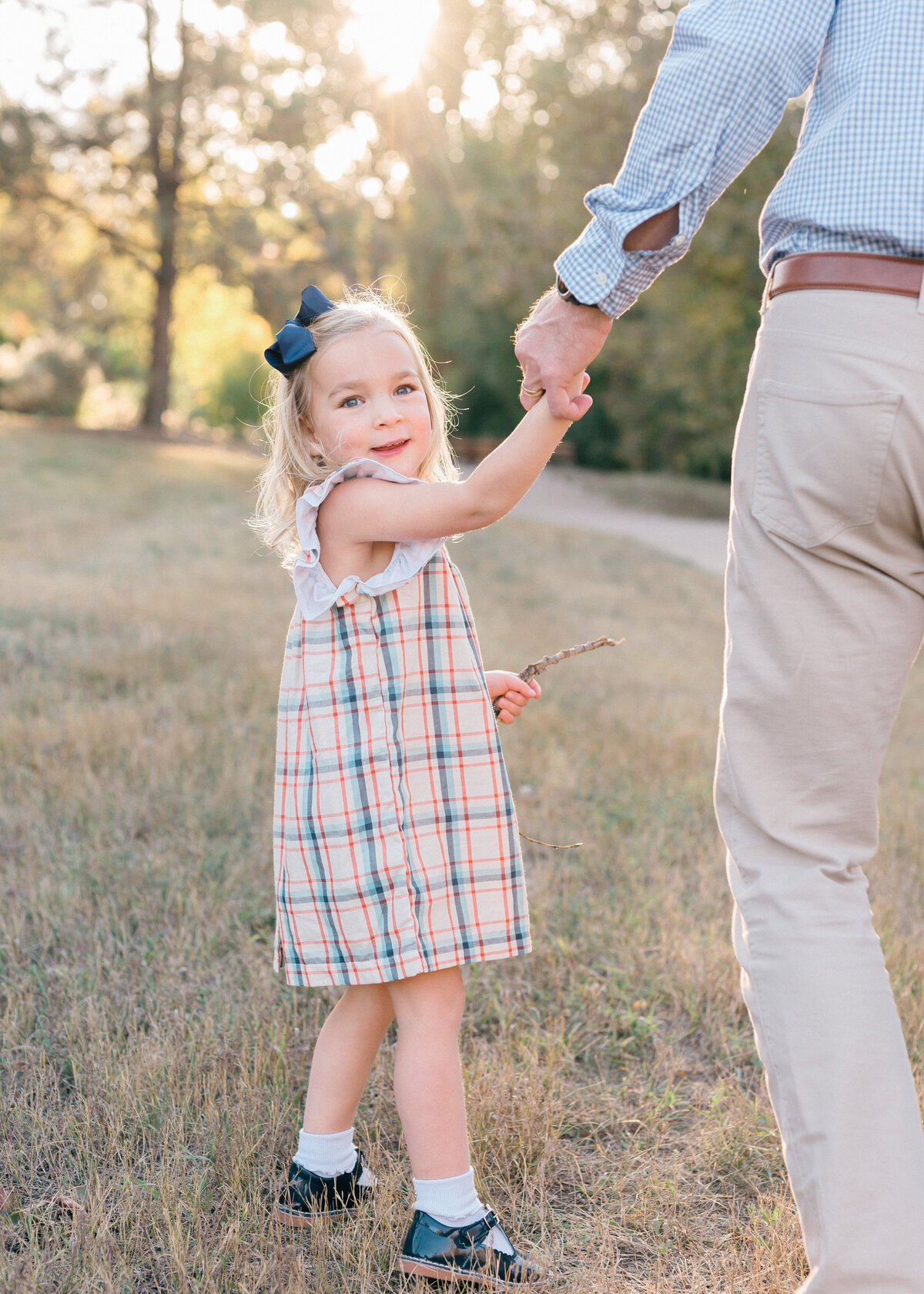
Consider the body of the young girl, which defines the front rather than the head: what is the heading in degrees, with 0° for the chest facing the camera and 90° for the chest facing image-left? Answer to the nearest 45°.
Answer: approximately 270°

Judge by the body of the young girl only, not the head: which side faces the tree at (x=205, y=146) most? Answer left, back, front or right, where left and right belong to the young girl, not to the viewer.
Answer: left
